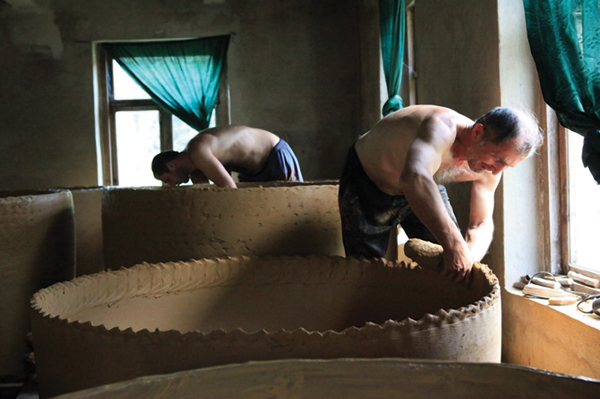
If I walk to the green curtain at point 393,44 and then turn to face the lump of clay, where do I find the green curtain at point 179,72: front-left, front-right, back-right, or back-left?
back-right

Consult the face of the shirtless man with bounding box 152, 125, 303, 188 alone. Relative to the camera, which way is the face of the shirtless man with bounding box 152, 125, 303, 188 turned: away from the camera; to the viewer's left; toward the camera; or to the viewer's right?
to the viewer's left

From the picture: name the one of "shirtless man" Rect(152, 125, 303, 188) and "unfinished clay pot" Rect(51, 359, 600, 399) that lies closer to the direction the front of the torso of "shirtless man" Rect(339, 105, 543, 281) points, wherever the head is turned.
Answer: the unfinished clay pot

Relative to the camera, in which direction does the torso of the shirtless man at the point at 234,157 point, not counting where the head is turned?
to the viewer's left

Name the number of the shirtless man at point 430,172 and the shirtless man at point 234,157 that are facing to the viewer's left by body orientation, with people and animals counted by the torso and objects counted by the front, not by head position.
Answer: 1

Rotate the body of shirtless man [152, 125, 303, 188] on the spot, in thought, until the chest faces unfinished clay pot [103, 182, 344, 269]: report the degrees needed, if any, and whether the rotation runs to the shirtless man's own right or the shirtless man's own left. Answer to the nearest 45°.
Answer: approximately 90° to the shirtless man's own left

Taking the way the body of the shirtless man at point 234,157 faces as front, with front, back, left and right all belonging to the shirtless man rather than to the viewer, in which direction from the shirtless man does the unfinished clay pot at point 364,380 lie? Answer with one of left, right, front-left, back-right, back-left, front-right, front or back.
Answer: left
